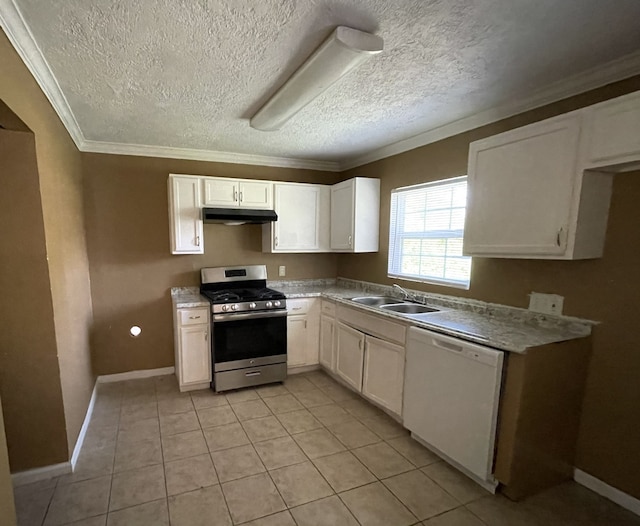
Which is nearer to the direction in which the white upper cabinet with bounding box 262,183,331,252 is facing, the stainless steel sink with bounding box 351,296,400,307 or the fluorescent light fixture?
the fluorescent light fixture

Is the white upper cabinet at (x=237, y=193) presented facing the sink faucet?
no

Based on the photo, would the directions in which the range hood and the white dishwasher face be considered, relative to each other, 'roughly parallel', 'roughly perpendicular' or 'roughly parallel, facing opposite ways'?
roughly perpendicular

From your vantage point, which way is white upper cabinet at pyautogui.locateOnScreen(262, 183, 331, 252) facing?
toward the camera

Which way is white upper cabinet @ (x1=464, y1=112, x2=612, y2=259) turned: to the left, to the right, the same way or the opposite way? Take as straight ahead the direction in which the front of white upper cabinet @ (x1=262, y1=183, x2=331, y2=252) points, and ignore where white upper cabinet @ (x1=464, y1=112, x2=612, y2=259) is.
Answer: to the right

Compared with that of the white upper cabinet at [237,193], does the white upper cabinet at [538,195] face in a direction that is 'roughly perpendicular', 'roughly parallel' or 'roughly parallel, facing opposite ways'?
roughly perpendicular

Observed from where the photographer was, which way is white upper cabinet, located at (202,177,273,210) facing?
facing the viewer

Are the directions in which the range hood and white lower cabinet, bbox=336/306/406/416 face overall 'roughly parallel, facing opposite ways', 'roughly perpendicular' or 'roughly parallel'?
roughly perpendicular

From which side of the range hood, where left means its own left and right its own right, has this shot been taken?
front

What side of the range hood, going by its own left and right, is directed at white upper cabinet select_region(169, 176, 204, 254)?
right

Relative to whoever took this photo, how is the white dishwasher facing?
facing the viewer and to the left of the viewer

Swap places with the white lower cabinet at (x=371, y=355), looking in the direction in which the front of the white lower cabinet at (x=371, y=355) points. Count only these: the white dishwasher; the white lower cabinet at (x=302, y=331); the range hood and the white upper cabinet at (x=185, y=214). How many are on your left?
1

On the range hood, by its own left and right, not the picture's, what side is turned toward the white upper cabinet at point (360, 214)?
left

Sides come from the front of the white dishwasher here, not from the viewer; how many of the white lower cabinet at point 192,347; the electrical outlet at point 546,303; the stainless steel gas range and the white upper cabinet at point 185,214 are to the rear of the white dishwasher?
1

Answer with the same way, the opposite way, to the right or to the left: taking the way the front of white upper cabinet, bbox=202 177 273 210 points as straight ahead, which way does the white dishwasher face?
to the right
